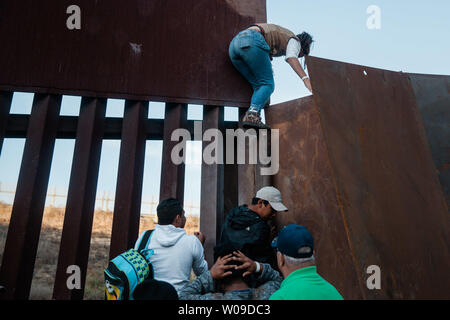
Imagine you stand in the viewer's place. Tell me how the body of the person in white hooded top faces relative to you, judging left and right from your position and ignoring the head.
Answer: facing away from the viewer and to the right of the viewer

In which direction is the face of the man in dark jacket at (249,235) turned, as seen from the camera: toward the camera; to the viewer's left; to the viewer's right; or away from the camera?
to the viewer's right
